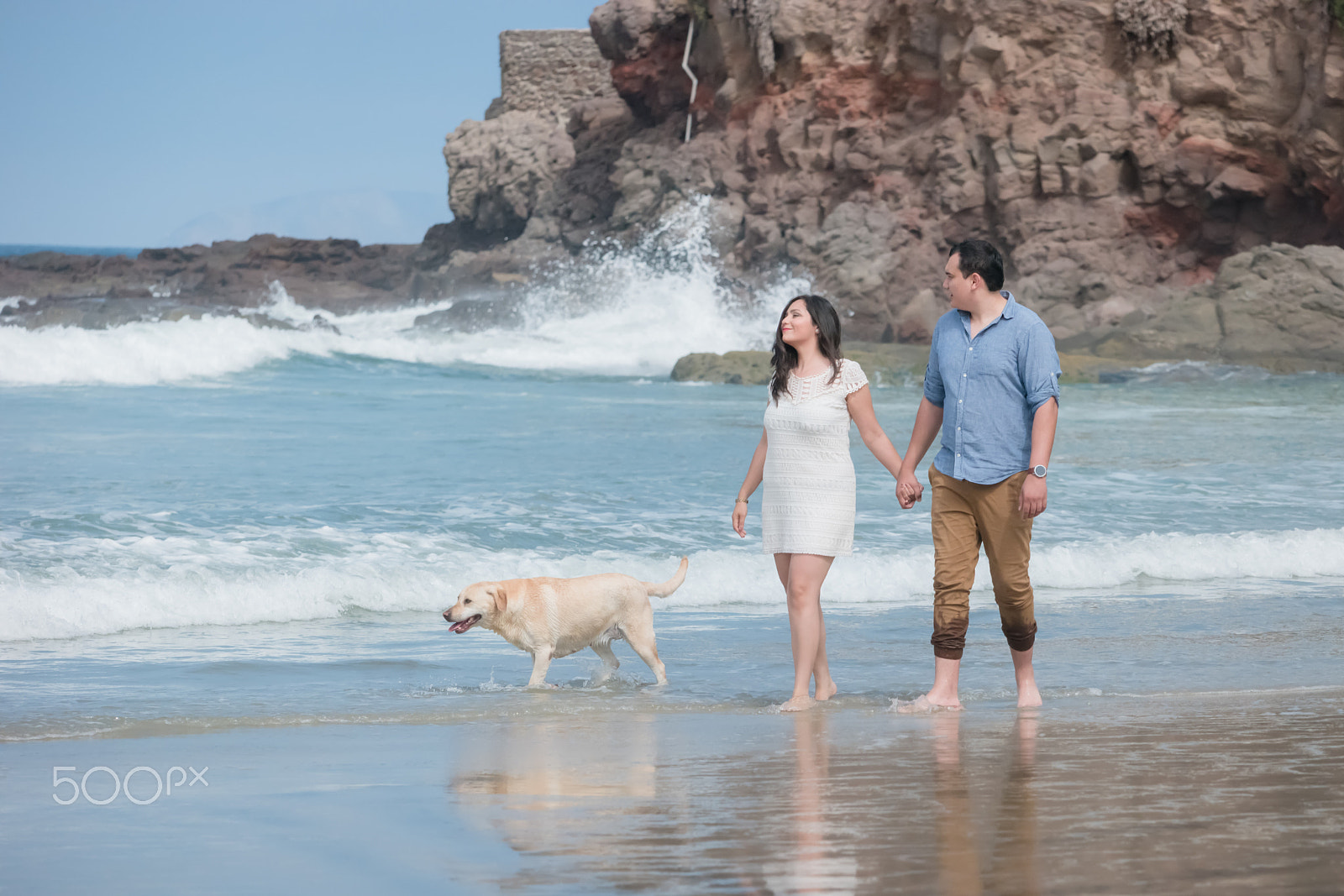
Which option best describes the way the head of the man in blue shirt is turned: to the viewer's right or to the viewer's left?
to the viewer's left

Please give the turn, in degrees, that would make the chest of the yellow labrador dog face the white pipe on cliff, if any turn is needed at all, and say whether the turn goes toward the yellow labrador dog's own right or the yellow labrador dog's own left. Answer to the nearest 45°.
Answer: approximately 90° to the yellow labrador dog's own right

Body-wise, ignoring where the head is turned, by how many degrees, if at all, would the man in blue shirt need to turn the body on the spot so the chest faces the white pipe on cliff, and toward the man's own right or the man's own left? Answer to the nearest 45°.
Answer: approximately 135° to the man's own right

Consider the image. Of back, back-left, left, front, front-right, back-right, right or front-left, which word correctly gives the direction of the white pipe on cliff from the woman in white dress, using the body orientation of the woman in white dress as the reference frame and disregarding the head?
back-right

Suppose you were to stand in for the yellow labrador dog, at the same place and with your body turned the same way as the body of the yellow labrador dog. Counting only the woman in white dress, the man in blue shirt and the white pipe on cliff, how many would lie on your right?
1

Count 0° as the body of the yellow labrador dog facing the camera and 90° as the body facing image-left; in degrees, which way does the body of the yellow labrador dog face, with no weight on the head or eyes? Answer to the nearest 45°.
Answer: approximately 90°

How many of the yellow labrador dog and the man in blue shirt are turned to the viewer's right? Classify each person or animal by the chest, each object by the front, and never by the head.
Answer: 0

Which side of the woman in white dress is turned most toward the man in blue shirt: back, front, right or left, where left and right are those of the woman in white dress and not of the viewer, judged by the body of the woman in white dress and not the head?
left

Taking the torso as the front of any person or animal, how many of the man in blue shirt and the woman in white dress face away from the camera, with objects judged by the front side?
0

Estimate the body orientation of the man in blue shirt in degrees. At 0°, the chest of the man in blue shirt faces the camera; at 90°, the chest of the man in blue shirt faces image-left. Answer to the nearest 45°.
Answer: approximately 45°

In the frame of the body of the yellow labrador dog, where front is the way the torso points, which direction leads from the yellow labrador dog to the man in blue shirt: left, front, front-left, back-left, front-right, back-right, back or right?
back-left
